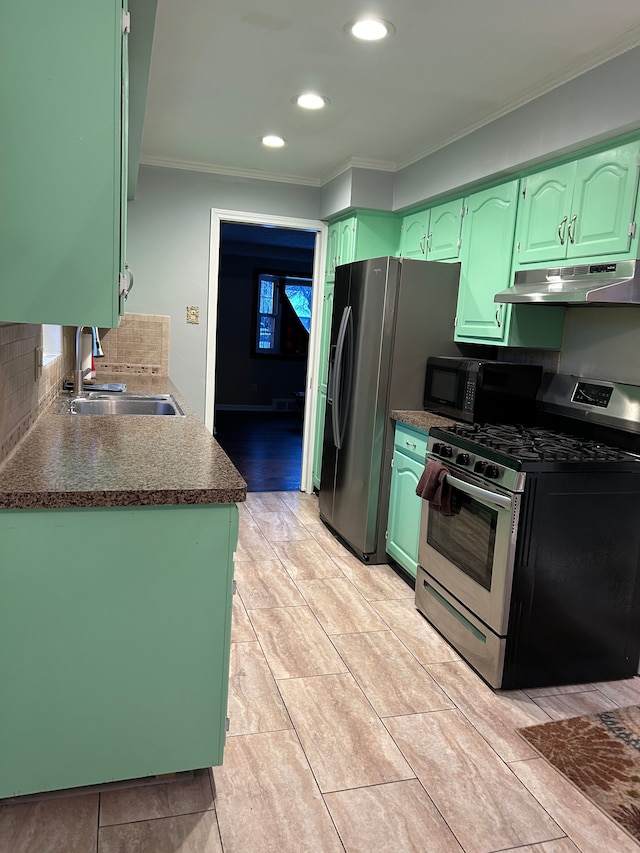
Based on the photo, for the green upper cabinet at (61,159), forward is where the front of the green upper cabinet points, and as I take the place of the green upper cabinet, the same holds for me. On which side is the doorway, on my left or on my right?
on my left

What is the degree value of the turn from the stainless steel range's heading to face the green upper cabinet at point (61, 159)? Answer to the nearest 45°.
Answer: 0° — it already faces it

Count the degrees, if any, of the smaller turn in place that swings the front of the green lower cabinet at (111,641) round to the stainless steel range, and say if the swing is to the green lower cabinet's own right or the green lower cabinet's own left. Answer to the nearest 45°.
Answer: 0° — it already faces it

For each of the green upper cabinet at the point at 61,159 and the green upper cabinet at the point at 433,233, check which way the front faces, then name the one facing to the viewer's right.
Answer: the green upper cabinet at the point at 61,159

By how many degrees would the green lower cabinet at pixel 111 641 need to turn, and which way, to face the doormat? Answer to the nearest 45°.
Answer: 0° — it already faces it

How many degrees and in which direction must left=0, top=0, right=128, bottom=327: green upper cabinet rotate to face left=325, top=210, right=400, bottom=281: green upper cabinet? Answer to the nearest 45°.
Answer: approximately 45° to its left

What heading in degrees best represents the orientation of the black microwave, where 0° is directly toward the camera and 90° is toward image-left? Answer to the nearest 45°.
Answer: approximately 45°

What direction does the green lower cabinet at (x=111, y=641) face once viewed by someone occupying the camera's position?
facing to the right of the viewer

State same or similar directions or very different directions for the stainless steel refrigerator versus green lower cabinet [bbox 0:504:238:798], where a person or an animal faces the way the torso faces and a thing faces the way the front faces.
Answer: very different directions

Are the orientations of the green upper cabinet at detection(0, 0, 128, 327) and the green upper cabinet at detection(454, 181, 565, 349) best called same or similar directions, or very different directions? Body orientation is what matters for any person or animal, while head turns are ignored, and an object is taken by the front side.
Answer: very different directions

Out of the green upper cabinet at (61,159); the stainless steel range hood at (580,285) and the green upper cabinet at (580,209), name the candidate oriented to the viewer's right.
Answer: the green upper cabinet at (61,159)

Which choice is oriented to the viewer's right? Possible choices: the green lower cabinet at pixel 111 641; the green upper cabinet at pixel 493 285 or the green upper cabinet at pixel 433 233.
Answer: the green lower cabinet
